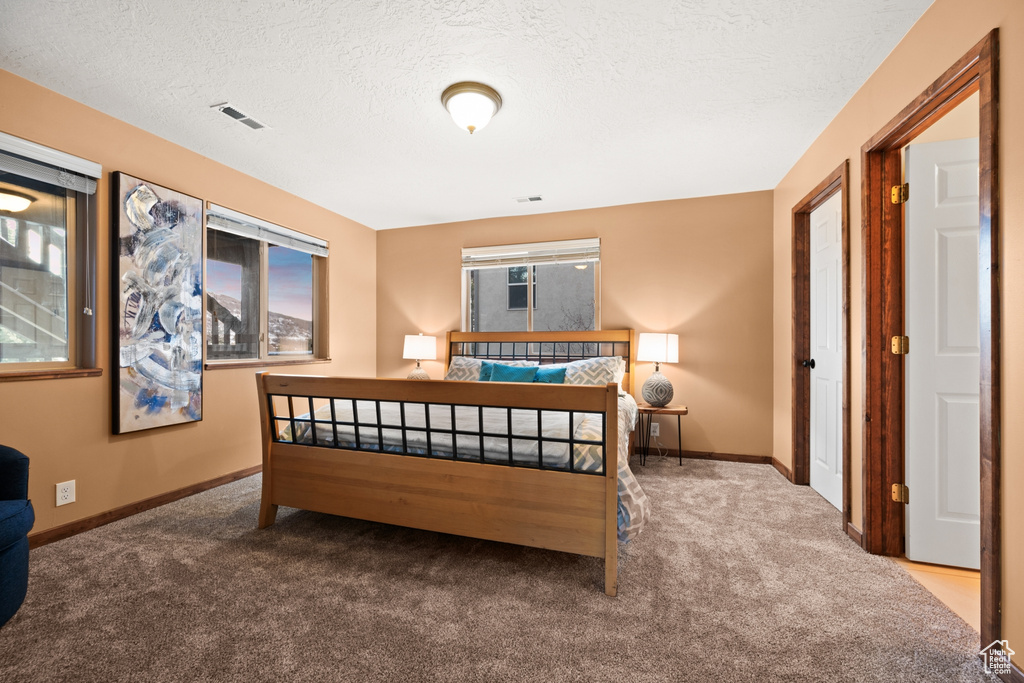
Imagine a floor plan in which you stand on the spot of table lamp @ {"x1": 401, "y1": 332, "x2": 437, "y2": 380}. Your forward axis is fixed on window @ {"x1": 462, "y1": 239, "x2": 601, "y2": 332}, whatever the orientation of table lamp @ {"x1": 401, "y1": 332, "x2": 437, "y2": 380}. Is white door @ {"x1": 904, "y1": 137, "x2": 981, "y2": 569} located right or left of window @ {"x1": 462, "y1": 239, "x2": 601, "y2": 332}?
right

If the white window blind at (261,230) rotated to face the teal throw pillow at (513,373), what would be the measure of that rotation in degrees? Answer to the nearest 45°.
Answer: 0° — it already faces it

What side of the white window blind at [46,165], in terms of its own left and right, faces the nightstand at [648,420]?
front

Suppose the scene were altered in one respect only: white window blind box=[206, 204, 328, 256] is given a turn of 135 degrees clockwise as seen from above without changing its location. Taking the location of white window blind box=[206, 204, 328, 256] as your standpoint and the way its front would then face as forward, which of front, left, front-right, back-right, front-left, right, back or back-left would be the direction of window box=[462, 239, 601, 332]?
back

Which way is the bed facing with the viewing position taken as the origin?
facing the viewer and to the left of the viewer

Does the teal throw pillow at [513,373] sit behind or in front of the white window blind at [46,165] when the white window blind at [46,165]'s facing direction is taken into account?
in front

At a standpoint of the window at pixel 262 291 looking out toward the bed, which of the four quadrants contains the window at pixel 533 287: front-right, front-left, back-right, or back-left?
front-left

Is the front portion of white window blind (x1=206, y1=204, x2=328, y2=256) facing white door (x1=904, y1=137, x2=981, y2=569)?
yes

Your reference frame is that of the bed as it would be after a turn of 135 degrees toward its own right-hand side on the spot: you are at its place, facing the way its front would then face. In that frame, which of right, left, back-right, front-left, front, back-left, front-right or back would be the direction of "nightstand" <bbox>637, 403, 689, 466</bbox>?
front-right

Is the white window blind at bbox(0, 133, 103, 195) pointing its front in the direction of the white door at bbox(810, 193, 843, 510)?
yes

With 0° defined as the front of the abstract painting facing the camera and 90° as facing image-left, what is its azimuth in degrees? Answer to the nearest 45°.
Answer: approximately 315°

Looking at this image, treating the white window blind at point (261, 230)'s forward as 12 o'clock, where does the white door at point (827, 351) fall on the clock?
The white door is roughly at 12 o'clock from the white window blind.

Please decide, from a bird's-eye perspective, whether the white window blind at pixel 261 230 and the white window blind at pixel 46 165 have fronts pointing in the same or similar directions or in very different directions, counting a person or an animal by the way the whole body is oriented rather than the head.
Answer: same or similar directions

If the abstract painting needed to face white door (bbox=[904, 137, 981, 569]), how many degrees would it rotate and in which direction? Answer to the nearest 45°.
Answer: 0° — it already faces it

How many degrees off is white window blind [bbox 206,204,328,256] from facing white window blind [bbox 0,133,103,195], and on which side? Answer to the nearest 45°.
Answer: approximately 90° to its right
